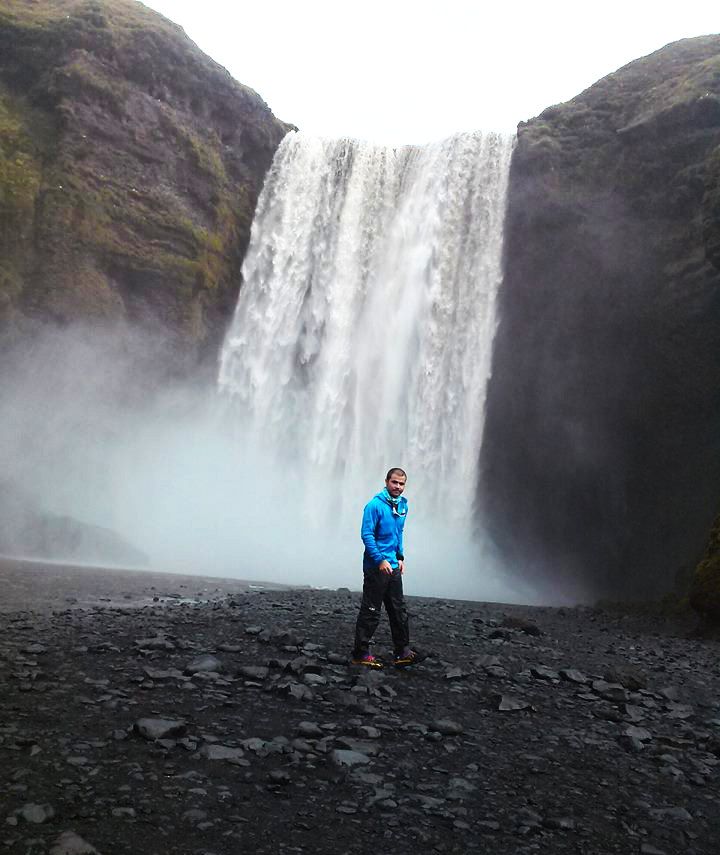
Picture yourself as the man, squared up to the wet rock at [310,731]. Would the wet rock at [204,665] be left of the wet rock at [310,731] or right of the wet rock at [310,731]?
right

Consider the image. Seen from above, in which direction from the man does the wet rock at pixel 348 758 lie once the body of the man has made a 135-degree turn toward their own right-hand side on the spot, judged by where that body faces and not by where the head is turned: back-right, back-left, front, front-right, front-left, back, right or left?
left

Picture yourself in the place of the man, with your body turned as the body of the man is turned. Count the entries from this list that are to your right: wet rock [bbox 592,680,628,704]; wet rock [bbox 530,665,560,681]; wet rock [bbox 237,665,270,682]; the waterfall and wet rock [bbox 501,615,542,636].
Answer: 1

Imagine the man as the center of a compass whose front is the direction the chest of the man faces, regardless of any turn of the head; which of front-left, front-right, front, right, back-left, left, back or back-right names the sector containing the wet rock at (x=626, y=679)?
front-left

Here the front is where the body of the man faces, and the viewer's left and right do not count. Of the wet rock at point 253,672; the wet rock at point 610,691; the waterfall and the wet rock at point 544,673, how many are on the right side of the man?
1

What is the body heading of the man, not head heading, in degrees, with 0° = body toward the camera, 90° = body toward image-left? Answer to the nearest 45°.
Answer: approximately 315°

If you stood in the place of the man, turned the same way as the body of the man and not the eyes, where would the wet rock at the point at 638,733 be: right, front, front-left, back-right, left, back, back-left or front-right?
front

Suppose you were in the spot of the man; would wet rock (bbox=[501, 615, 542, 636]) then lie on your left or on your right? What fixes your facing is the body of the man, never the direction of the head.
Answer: on your left

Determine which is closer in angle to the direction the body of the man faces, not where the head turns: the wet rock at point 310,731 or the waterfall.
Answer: the wet rock

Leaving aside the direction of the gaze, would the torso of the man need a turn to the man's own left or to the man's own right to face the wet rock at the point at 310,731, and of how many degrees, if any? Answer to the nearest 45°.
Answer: approximately 45° to the man's own right

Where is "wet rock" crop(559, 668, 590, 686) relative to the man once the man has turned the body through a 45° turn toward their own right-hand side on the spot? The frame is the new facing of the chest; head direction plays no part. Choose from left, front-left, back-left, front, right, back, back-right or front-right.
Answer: left

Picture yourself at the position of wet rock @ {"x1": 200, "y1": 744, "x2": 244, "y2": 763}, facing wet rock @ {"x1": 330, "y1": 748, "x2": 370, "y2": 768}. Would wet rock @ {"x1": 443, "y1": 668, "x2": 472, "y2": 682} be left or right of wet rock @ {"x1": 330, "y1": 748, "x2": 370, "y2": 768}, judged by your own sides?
left

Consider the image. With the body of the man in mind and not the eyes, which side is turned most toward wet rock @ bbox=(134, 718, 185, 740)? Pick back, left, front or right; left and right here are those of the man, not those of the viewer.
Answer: right

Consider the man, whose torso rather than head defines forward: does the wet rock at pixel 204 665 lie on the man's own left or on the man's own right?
on the man's own right
